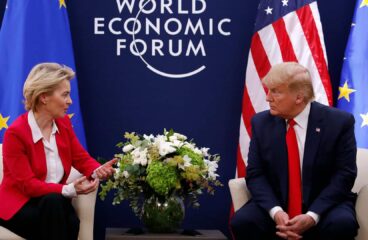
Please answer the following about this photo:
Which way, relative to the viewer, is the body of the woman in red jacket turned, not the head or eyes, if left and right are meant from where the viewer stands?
facing the viewer and to the right of the viewer

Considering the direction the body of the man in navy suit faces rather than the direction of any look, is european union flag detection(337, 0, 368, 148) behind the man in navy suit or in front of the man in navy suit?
behind

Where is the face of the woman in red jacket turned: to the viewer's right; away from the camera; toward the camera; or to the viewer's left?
to the viewer's right

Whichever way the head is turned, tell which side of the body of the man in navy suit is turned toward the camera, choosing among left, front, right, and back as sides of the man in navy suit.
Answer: front

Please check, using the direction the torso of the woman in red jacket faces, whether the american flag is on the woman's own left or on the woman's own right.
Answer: on the woman's own left

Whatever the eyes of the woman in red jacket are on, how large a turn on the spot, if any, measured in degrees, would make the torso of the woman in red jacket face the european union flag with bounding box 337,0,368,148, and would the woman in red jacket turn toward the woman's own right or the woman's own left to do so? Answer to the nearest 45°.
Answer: approximately 45° to the woman's own left

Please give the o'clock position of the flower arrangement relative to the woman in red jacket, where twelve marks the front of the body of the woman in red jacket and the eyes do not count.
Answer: The flower arrangement is roughly at 11 o'clock from the woman in red jacket.

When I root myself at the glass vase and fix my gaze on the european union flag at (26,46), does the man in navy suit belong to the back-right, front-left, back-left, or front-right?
back-right
